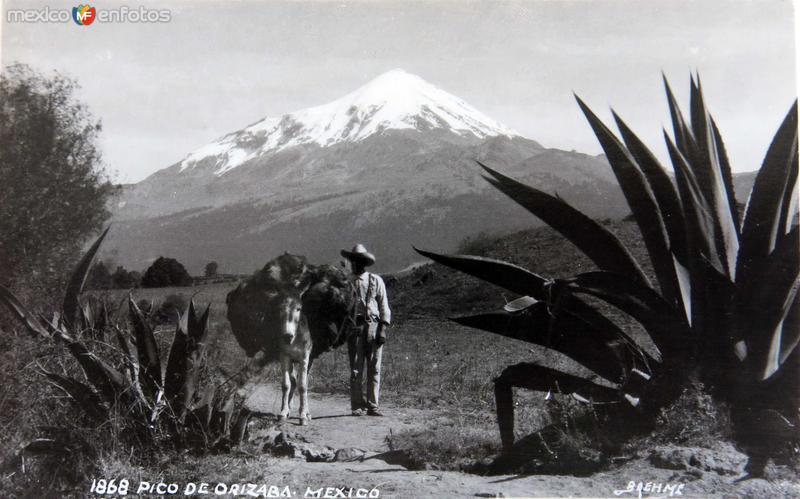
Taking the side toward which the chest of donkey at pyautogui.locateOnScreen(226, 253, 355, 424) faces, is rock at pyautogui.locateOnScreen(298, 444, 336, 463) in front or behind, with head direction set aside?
in front

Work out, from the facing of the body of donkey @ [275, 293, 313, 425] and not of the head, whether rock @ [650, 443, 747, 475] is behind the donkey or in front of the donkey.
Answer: in front

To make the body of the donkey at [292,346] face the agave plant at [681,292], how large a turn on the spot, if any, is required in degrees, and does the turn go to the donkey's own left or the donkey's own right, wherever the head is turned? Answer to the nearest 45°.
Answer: approximately 45° to the donkey's own left

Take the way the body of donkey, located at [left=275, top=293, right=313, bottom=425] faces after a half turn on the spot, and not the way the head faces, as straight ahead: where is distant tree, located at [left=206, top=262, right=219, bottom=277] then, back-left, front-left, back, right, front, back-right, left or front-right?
front

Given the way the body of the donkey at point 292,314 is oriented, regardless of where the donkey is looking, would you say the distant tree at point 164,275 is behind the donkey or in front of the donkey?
behind

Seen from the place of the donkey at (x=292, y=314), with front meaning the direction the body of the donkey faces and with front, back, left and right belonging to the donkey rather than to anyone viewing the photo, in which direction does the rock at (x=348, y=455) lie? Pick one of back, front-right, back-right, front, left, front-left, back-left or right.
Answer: front

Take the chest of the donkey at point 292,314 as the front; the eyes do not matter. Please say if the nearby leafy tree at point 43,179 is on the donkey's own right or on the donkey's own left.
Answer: on the donkey's own right

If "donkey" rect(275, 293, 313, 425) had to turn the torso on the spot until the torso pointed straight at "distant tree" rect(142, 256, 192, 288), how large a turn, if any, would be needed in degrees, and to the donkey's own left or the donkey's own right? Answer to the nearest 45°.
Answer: approximately 180°

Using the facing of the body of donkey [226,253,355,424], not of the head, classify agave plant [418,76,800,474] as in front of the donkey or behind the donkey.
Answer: in front

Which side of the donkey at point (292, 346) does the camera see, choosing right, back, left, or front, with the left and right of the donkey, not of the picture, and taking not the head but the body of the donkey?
front

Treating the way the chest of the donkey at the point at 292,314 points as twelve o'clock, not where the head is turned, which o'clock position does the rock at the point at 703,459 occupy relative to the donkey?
The rock is roughly at 11 o'clock from the donkey.

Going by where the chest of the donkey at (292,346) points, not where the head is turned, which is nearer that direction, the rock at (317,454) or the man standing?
the rock

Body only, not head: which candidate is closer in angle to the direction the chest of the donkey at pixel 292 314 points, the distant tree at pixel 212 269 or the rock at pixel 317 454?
the rock
